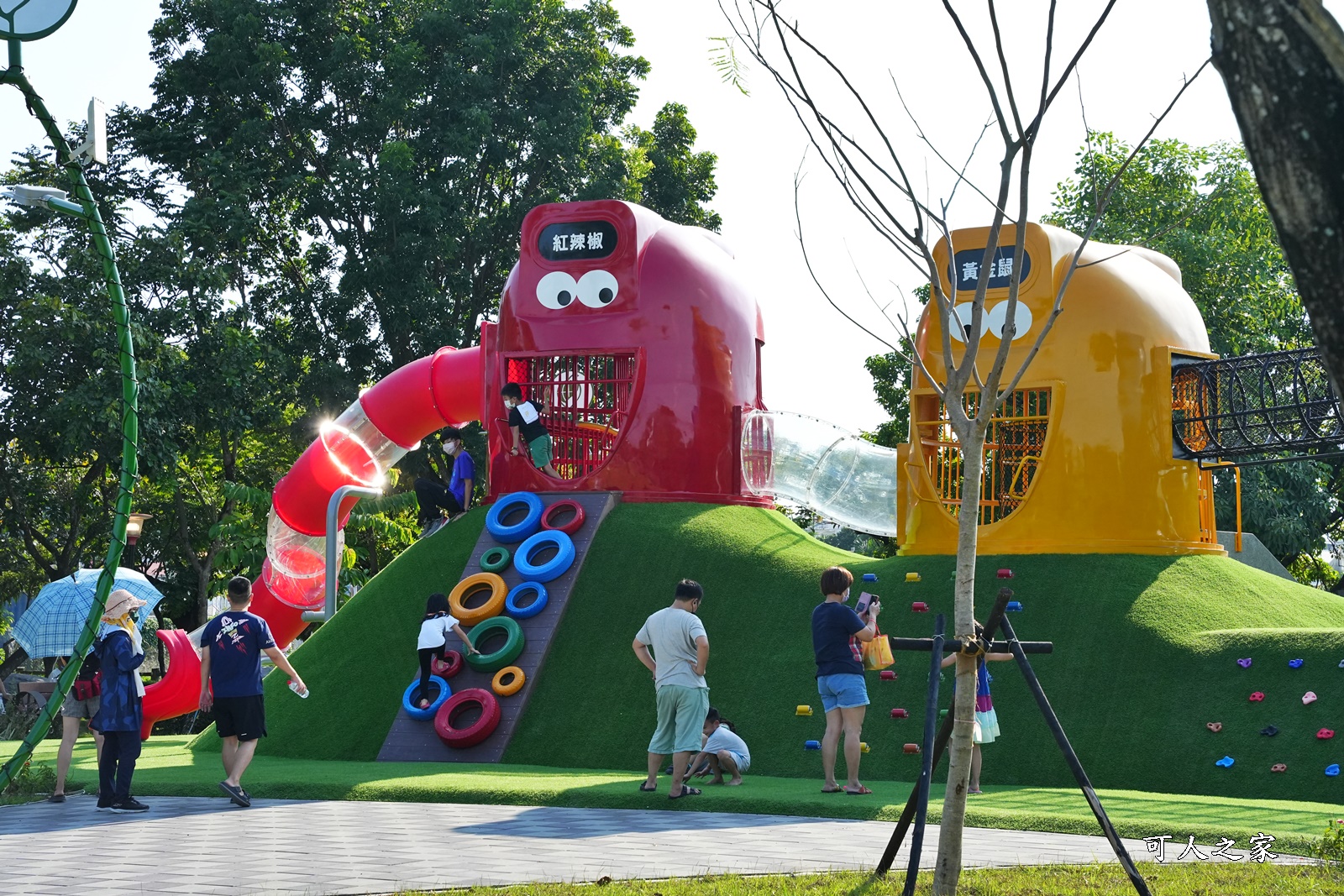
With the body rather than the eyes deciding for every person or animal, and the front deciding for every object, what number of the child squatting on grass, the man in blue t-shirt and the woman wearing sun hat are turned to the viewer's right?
1

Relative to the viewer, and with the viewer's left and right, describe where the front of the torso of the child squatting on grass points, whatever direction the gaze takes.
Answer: facing to the left of the viewer

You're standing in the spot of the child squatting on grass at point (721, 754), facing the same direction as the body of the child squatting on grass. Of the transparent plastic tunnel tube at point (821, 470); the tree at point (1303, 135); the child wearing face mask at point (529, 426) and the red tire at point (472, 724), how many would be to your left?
1

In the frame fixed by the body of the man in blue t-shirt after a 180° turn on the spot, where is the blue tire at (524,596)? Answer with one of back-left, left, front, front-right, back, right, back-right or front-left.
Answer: back-left

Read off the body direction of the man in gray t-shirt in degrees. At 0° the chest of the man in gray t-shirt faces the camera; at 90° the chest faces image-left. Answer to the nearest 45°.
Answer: approximately 225°

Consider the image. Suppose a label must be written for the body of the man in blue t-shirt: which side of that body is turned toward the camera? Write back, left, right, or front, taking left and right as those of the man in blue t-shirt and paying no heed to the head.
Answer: back

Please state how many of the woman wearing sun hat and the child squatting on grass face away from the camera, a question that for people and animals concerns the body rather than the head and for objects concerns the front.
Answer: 0

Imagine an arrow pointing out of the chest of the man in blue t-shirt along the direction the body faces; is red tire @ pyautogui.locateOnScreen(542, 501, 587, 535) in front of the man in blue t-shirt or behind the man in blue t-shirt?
in front

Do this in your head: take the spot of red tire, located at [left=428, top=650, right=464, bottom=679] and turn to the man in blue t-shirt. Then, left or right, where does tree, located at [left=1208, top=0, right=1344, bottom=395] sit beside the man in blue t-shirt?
left

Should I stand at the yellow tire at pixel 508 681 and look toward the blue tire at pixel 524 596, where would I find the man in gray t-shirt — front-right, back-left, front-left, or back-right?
back-right

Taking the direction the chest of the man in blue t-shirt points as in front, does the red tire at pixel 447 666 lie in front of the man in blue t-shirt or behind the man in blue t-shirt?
in front

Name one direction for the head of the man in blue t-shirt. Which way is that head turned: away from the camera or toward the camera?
away from the camera

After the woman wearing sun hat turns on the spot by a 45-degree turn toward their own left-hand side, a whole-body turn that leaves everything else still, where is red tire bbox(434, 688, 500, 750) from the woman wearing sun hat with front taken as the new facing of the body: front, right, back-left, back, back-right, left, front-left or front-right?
front

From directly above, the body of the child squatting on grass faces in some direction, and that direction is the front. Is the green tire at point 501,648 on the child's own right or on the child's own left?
on the child's own right
